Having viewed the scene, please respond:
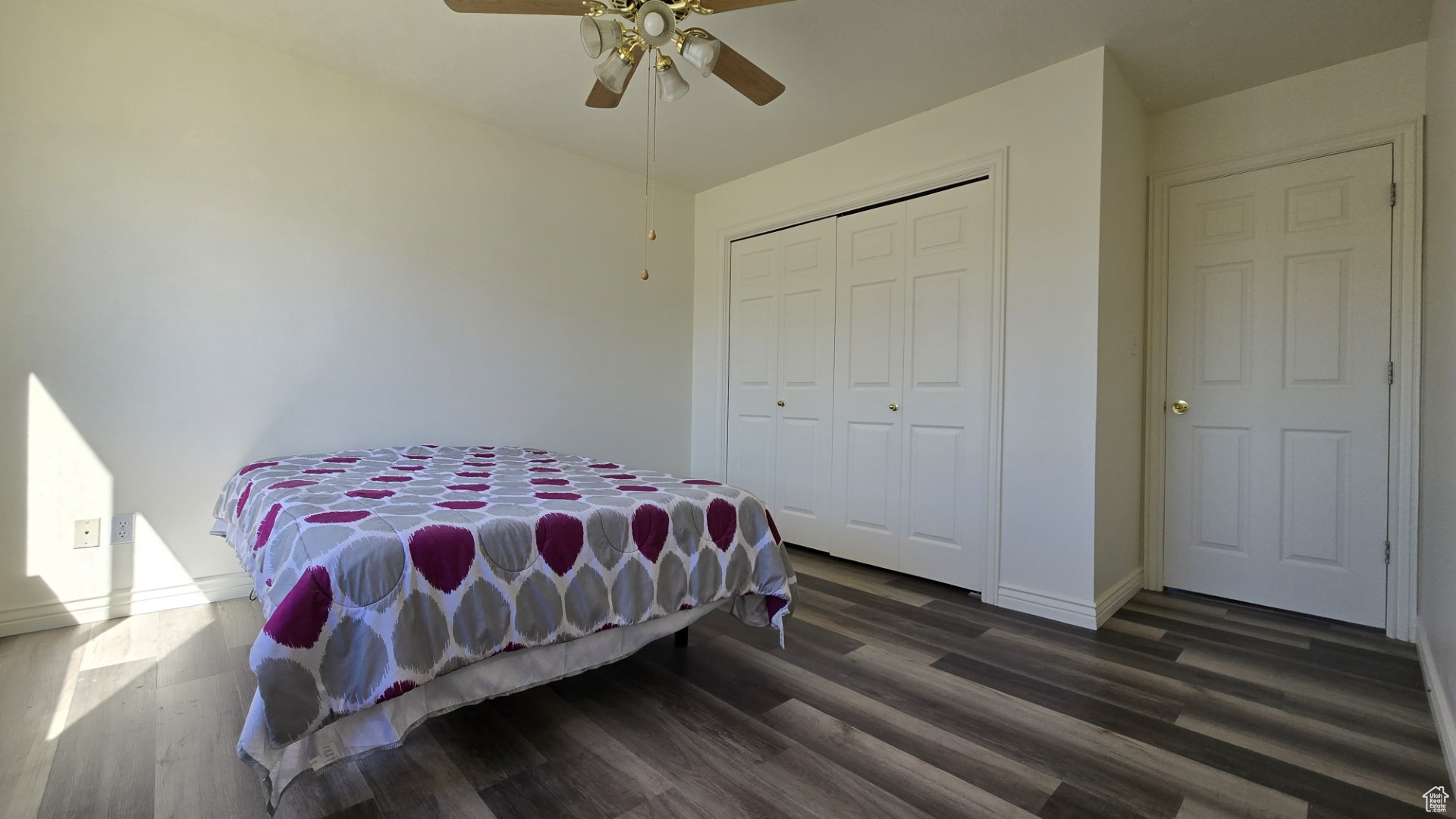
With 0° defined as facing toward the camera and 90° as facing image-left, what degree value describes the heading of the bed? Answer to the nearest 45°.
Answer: approximately 315°

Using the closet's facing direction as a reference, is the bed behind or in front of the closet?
in front

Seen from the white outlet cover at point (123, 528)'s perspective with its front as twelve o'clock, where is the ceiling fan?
The ceiling fan is roughly at 11 o'clock from the white outlet cover.

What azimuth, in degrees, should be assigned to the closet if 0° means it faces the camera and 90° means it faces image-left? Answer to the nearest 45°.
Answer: approximately 45°

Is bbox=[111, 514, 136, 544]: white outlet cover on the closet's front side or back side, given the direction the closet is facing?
on the front side

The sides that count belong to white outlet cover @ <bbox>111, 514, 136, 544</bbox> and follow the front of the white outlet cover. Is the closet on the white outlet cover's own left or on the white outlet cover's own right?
on the white outlet cover's own left

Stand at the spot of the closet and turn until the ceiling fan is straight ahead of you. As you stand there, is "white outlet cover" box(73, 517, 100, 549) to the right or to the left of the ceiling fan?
right
